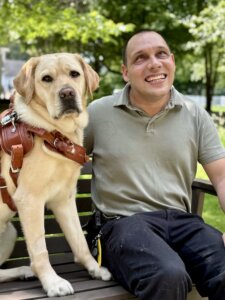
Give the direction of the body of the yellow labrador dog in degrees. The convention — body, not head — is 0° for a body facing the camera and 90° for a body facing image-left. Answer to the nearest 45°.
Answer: approximately 315°

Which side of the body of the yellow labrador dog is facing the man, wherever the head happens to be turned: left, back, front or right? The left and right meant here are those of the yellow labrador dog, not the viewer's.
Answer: left
